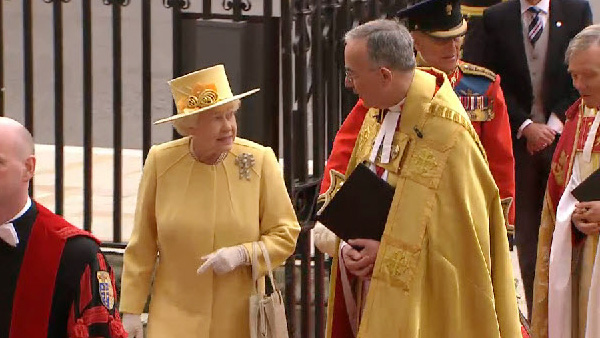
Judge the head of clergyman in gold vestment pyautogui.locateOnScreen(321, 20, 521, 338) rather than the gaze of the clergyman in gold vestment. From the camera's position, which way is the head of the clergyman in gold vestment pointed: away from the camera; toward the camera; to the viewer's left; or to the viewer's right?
to the viewer's left

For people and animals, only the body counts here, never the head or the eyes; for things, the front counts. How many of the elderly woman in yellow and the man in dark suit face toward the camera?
2

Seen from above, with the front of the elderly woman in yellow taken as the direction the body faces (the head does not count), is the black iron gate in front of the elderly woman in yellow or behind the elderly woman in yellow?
behind

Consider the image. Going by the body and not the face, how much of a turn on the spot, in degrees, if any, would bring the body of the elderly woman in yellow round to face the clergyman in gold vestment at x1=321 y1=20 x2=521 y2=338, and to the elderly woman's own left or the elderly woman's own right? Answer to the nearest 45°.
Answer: approximately 45° to the elderly woman's own left

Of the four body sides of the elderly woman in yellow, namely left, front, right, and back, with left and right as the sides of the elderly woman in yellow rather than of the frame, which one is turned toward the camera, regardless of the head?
front

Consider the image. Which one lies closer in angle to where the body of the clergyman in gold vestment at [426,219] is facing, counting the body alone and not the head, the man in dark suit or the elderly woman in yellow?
the elderly woman in yellow

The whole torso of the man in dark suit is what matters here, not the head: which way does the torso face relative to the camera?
toward the camera

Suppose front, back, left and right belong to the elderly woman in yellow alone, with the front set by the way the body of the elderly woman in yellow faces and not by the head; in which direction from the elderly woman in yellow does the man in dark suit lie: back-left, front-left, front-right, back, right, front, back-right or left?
back-left

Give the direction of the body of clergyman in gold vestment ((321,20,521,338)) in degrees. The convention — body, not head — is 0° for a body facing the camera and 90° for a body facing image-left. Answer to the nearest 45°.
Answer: approximately 45°
